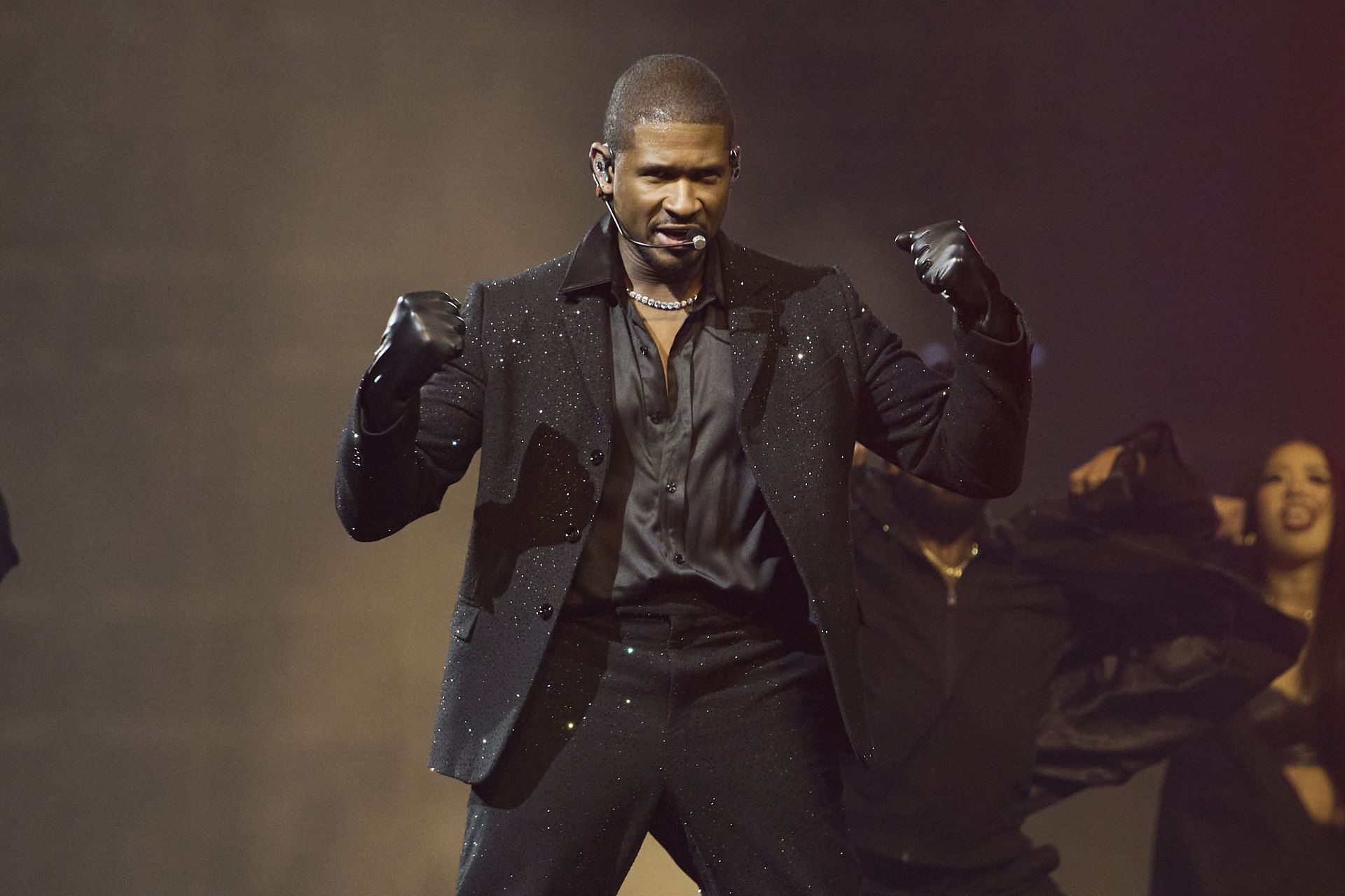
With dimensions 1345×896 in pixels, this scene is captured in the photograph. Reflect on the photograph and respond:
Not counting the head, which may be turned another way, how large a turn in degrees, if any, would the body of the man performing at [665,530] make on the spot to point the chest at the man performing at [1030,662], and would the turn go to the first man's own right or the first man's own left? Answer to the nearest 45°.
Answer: approximately 135° to the first man's own left

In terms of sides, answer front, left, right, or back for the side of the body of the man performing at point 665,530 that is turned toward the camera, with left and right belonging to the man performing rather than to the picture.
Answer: front
